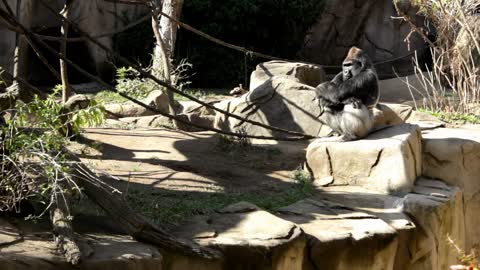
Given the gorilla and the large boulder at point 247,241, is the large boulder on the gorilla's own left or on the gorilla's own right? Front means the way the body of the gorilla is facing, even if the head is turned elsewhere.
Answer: on the gorilla's own left

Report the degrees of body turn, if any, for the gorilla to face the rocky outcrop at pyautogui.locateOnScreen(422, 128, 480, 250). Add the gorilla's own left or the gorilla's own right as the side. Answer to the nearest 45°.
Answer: approximately 180°

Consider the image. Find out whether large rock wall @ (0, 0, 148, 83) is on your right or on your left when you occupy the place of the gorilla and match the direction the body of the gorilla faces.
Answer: on your right

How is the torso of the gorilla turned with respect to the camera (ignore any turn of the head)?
to the viewer's left

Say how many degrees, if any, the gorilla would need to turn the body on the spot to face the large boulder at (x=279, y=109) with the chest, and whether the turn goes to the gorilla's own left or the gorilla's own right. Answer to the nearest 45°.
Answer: approximately 45° to the gorilla's own right

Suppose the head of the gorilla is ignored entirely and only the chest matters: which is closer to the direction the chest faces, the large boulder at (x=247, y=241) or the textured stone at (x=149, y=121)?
the textured stone
